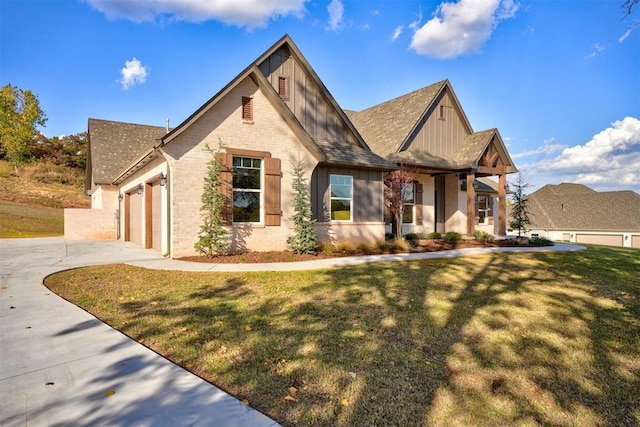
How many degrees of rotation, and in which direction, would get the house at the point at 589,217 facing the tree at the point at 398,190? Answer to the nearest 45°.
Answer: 0° — it already faces it

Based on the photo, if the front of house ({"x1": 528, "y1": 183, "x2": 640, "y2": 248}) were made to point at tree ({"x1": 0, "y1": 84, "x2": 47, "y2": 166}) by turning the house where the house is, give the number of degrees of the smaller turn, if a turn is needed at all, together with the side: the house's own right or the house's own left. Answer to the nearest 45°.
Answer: approximately 45° to the house's own right

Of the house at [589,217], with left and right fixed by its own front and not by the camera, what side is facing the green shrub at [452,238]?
front

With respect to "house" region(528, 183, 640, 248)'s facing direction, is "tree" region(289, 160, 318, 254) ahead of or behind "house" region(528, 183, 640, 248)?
ahead

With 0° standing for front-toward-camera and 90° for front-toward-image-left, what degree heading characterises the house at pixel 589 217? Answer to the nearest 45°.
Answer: approximately 0°

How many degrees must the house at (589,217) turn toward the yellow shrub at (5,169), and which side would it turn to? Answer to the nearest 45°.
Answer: approximately 45° to its right

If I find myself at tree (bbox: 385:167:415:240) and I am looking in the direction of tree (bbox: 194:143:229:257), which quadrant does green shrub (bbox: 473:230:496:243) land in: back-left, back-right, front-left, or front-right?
back-left
